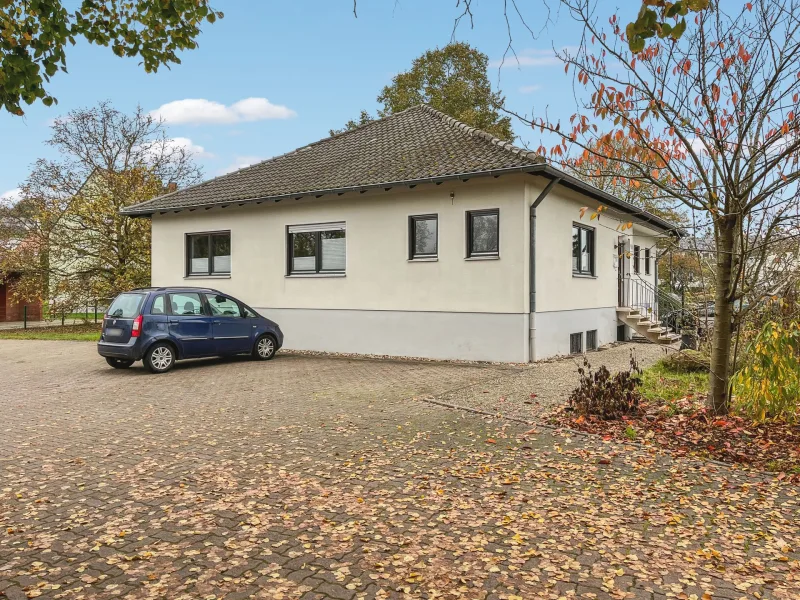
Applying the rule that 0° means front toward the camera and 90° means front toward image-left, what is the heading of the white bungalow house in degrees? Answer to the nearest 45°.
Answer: approximately 315°

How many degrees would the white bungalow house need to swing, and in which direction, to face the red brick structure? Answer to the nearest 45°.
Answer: approximately 180°

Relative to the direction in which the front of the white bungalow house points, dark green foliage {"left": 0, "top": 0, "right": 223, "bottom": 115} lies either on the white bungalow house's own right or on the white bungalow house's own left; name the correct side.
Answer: on the white bungalow house's own right

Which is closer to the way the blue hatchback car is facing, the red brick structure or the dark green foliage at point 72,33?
the red brick structure

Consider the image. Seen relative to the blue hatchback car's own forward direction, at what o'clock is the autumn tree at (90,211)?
The autumn tree is roughly at 10 o'clock from the blue hatchback car.

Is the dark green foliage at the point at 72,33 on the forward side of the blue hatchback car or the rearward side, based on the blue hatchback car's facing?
on the rearward side

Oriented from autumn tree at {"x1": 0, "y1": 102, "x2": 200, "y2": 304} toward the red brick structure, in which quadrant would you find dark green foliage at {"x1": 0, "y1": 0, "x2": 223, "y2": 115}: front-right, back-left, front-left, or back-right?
back-left

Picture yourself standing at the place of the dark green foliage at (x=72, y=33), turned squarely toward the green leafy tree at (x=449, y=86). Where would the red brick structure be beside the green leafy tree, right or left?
left

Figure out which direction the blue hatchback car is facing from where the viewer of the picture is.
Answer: facing away from the viewer and to the right of the viewer
